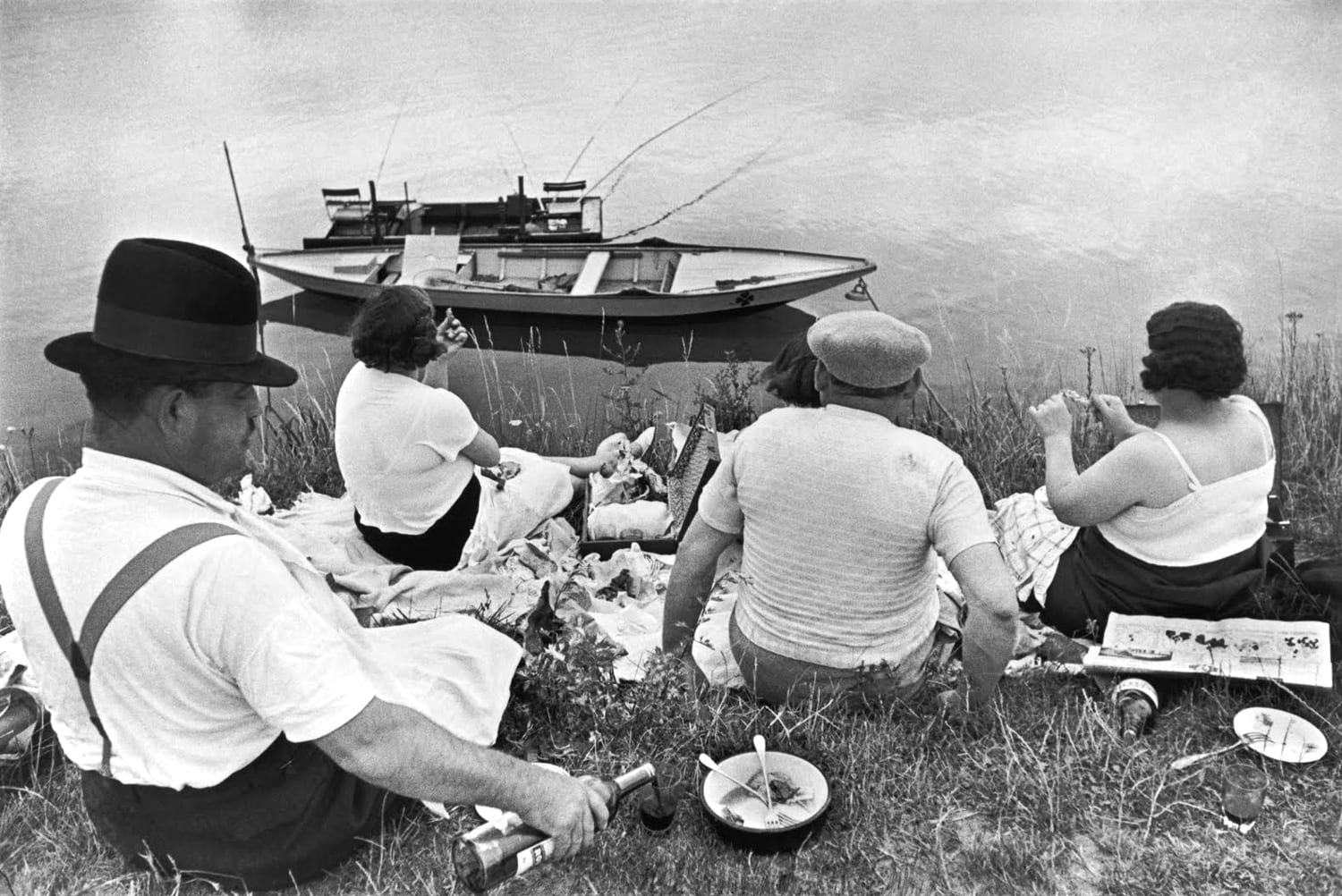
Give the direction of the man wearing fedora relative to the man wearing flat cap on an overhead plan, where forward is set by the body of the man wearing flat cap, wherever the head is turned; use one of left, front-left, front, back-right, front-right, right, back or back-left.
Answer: back-left

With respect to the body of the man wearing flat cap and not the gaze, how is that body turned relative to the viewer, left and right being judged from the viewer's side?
facing away from the viewer

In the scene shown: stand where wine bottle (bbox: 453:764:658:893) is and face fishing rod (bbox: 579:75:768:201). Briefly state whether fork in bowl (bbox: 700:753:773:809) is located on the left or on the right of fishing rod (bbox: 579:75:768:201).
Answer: right

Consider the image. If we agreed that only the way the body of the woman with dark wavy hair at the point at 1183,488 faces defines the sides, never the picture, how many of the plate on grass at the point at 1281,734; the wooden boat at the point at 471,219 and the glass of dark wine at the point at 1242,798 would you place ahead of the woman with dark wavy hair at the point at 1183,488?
1

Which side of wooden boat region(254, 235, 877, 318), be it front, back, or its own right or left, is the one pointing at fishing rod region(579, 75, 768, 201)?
left

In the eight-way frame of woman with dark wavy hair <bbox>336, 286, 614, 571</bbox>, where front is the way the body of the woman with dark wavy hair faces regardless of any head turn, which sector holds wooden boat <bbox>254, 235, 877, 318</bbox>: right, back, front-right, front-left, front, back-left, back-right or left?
front-left

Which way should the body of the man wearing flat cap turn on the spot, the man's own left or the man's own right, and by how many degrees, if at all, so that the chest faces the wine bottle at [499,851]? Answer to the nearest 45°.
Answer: approximately 135° to the man's own left

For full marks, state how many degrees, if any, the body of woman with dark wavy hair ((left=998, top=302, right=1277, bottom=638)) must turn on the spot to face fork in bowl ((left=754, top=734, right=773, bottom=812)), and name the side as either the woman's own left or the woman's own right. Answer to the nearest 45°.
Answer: approximately 90° to the woman's own left

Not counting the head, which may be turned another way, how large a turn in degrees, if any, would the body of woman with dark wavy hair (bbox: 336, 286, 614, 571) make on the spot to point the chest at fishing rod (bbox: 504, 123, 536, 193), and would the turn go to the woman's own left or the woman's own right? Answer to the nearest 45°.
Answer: approximately 45° to the woman's own left

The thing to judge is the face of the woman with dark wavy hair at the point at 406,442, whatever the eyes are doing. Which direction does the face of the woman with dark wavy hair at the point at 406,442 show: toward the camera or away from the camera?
away from the camera

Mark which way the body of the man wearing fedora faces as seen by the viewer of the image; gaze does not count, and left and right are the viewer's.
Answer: facing away from the viewer and to the right of the viewer

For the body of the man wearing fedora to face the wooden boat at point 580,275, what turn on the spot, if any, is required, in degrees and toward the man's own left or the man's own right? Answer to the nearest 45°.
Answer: approximately 45° to the man's own left

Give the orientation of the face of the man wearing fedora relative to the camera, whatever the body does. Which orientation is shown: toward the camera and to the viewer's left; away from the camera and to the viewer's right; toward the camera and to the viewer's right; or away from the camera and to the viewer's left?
away from the camera and to the viewer's right

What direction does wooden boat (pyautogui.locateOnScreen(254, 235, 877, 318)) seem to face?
to the viewer's right
